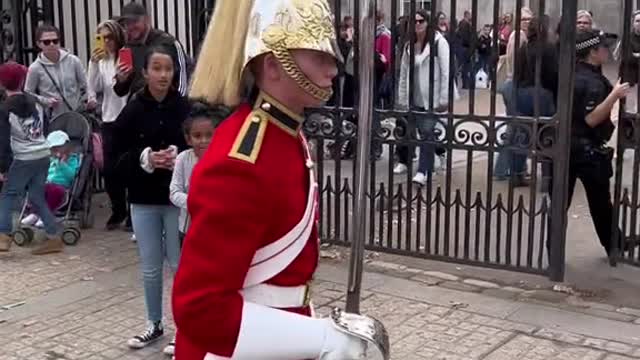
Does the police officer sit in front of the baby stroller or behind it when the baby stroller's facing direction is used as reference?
behind

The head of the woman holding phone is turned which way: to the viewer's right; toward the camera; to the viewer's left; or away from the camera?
toward the camera

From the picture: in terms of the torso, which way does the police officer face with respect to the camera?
to the viewer's right

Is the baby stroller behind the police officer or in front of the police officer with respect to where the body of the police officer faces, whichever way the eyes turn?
behind

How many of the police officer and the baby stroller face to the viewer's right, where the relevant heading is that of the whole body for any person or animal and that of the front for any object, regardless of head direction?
1

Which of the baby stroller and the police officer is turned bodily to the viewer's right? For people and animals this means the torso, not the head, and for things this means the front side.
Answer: the police officer

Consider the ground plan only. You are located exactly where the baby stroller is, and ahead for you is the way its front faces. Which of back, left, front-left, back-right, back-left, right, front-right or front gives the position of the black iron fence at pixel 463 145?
back-left

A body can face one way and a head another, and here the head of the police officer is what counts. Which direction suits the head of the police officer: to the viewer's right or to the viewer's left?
to the viewer's right
